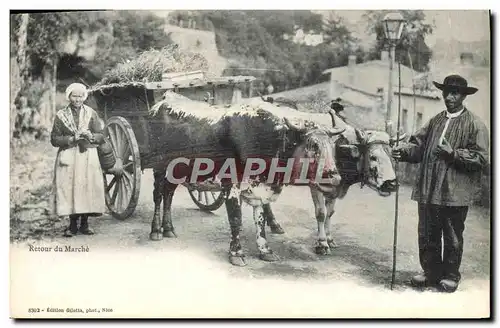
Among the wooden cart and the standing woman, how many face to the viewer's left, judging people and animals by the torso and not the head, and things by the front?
0

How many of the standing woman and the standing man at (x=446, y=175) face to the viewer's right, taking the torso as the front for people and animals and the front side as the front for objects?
0

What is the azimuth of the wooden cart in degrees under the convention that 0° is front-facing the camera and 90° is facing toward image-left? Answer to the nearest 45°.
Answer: approximately 315°

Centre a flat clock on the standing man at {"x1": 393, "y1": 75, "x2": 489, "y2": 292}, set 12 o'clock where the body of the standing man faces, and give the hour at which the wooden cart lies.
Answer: The wooden cart is roughly at 4 o'clock from the standing man.
